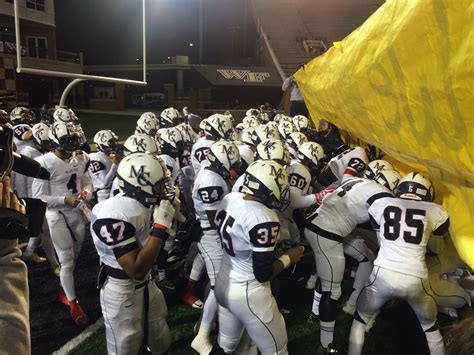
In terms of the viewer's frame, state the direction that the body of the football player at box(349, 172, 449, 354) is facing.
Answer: away from the camera

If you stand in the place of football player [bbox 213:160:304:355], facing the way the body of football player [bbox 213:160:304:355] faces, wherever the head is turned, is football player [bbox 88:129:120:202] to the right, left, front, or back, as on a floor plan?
left

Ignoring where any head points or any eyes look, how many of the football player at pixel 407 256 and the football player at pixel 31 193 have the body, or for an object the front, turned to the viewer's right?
1

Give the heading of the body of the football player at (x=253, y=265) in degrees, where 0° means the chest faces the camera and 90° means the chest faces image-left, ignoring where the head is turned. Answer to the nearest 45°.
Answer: approximately 225°

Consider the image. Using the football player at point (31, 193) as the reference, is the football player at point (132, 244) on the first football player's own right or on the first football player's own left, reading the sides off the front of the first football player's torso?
on the first football player's own right

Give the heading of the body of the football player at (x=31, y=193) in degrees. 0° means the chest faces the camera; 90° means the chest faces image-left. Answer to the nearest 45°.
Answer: approximately 270°

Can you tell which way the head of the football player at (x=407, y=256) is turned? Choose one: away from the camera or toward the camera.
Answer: away from the camera

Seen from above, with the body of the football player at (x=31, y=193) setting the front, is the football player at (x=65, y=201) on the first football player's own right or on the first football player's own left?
on the first football player's own right

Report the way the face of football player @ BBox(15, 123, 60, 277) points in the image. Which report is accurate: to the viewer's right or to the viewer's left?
to the viewer's right
